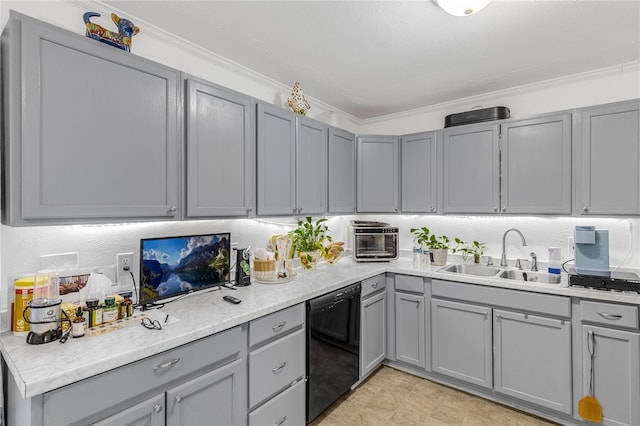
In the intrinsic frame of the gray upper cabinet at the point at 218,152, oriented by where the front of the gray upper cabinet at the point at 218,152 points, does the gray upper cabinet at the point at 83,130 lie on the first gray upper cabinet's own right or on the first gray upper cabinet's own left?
on the first gray upper cabinet's own right

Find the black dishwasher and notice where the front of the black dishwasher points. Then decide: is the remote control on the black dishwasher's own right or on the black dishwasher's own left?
on the black dishwasher's own right

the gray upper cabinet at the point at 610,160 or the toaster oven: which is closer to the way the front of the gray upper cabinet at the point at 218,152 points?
the gray upper cabinet

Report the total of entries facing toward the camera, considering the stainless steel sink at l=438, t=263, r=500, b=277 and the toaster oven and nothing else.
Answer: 2

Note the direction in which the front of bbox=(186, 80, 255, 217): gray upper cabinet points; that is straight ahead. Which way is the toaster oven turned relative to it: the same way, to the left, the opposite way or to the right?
to the right

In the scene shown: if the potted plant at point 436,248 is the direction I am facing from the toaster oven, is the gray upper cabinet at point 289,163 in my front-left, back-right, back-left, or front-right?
back-right

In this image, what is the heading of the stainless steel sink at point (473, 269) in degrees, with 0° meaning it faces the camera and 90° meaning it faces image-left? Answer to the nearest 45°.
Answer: approximately 0°

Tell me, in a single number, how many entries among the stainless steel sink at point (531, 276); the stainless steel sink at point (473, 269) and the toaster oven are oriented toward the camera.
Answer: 3

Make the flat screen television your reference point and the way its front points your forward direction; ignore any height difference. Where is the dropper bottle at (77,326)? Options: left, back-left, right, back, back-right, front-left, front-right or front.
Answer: right

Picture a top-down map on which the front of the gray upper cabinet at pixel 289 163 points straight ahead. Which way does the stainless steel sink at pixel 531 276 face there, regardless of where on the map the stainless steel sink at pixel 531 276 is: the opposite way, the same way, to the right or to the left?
to the right

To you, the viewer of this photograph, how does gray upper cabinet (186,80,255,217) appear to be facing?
facing the viewer and to the right of the viewer
